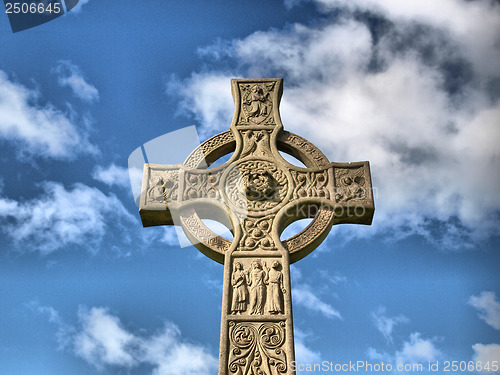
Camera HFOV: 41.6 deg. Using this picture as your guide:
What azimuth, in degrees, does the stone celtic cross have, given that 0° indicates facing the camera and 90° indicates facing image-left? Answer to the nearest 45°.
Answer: approximately 0°
